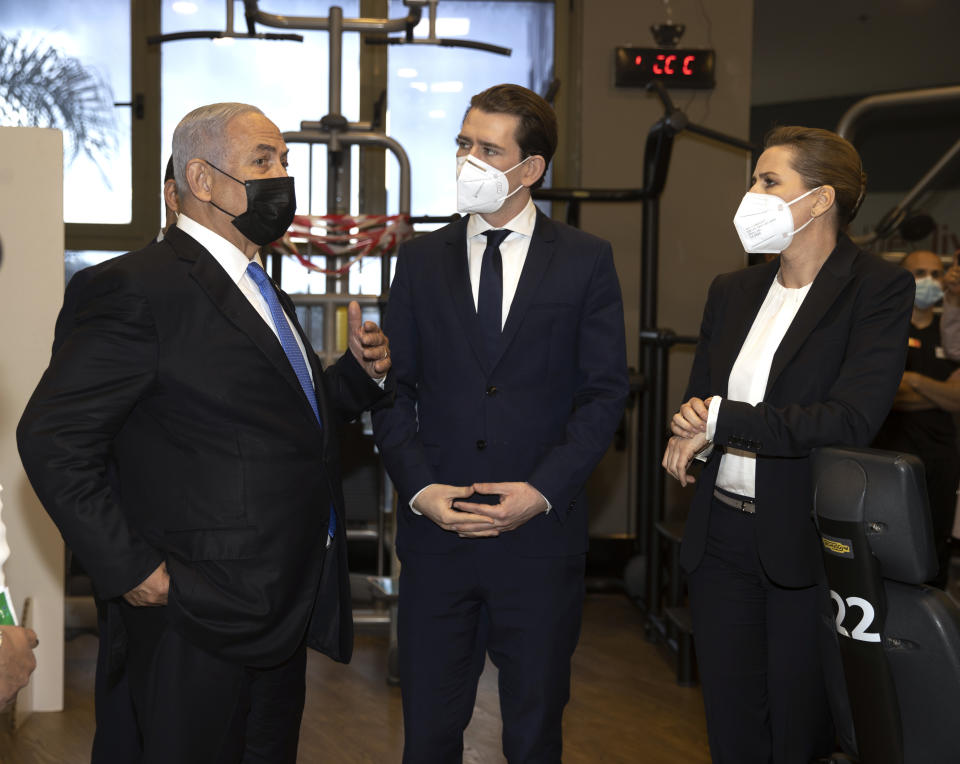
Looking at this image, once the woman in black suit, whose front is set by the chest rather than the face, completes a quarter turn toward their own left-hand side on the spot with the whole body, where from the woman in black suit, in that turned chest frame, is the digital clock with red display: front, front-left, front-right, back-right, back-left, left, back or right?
back-left

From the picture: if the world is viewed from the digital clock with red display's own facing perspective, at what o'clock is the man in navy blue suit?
The man in navy blue suit is roughly at 12 o'clock from the digital clock with red display.

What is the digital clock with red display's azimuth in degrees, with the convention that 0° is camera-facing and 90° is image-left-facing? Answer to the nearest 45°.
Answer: approximately 0°

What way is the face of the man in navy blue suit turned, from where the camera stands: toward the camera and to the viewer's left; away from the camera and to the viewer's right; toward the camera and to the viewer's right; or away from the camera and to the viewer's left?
toward the camera and to the viewer's left

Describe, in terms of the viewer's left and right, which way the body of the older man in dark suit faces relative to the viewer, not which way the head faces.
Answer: facing the viewer and to the right of the viewer

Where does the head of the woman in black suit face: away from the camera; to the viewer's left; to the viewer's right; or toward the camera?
to the viewer's left

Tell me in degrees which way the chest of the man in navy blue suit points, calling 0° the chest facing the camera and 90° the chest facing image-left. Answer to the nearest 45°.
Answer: approximately 0°

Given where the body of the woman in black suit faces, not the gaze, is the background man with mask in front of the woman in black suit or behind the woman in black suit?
behind

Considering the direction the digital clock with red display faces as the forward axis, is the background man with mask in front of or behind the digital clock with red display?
in front

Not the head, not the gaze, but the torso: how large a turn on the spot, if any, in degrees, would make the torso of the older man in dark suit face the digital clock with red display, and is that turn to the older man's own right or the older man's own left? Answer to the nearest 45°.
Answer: approximately 90° to the older man's own left
